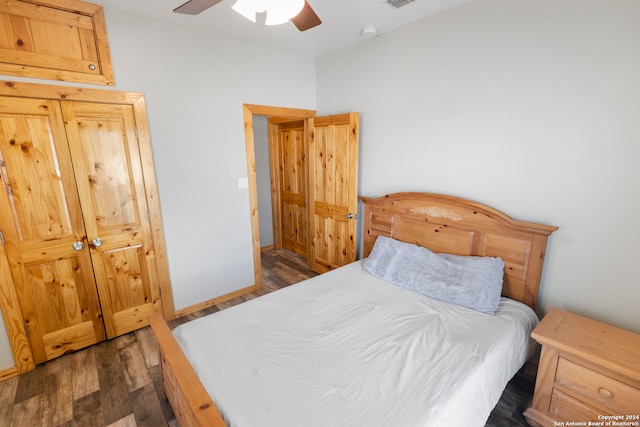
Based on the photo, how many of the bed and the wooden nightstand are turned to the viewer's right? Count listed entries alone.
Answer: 0

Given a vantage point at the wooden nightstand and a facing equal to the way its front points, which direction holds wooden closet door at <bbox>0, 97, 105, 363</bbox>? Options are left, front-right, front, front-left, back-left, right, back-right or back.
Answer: front-right

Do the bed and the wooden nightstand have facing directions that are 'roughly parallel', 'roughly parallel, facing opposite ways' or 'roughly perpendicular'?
roughly parallel

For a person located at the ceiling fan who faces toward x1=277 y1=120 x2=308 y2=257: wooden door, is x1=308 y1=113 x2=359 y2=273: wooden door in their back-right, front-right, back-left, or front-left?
front-right

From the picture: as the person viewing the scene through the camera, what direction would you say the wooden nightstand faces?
facing the viewer

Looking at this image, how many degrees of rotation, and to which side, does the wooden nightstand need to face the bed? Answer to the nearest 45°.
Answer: approximately 45° to its right

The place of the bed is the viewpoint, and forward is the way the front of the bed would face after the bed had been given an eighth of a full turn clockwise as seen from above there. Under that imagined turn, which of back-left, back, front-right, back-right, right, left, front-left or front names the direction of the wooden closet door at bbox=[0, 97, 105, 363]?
front

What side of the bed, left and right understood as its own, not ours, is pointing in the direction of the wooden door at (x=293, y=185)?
right

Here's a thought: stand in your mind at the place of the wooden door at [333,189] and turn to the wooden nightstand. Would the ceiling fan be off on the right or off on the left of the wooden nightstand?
right

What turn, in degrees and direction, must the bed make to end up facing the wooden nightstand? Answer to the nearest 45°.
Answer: approximately 135° to its left

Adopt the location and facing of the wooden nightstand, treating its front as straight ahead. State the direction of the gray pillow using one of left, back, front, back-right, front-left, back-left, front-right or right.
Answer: right

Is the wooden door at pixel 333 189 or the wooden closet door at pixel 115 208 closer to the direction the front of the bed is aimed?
the wooden closet door

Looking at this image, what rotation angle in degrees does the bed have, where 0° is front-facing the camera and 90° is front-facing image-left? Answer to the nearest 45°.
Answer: approximately 45°

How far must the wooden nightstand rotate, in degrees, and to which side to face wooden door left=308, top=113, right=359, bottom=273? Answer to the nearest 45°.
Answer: approximately 90° to its right
